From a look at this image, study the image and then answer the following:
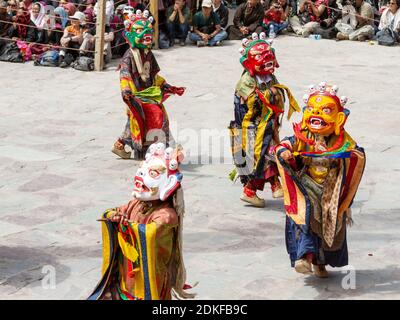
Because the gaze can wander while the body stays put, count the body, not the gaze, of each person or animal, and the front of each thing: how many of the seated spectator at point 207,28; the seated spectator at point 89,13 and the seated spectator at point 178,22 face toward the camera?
3

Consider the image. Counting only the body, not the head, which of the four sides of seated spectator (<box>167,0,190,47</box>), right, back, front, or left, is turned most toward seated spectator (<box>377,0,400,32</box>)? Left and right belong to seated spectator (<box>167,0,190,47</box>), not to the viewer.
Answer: left

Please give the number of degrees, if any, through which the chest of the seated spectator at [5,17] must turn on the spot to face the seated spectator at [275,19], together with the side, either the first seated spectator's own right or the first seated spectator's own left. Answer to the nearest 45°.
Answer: approximately 45° to the first seated spectator's own left

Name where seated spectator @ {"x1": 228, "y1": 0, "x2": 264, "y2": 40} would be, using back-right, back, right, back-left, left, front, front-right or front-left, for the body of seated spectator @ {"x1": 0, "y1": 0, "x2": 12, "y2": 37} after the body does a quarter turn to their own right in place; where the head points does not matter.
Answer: back-left

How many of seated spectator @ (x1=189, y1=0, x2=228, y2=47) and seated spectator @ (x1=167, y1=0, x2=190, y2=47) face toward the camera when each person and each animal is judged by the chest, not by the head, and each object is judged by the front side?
2

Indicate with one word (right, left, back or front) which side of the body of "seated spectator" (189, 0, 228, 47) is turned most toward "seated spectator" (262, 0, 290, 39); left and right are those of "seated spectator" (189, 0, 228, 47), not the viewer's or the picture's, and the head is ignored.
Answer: left

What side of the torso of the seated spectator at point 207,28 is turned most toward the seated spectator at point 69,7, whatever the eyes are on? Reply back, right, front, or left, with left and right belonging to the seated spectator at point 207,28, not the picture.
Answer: right

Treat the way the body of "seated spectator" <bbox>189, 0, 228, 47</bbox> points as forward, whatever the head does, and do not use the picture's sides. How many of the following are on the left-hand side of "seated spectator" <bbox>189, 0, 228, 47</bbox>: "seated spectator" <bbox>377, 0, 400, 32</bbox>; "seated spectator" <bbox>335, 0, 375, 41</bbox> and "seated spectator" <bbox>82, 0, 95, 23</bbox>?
2

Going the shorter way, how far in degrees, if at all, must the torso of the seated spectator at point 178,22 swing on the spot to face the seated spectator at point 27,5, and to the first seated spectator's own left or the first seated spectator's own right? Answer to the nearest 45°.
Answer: approximately 90° to the first seated spectator's own right

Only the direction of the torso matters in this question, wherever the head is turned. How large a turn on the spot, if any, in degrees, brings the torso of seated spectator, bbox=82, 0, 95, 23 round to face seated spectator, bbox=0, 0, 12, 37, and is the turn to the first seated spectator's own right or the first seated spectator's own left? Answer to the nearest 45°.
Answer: approximately 90° to the first seated spectator's own right
